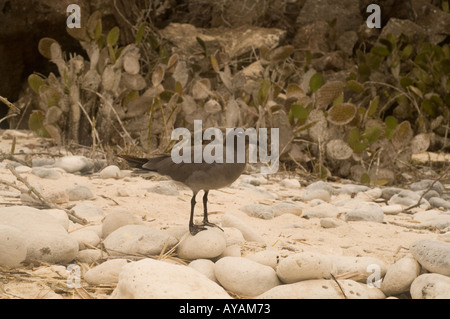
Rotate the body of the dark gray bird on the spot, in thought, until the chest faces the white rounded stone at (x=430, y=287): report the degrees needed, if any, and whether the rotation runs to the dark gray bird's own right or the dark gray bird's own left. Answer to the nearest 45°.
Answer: approximately 45° to the dark gray bird's own right

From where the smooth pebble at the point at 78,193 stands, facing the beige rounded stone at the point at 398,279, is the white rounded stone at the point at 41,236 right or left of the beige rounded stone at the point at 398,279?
right

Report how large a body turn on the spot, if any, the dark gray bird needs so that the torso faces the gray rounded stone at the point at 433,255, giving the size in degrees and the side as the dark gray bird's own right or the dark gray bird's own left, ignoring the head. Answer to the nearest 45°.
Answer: approximately 45° to the dark gray bird's own right

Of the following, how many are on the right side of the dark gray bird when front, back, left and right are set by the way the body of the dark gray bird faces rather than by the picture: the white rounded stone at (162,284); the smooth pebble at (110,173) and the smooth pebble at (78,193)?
1

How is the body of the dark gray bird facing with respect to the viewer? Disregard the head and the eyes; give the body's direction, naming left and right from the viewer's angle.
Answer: facing to the right of the viewer
